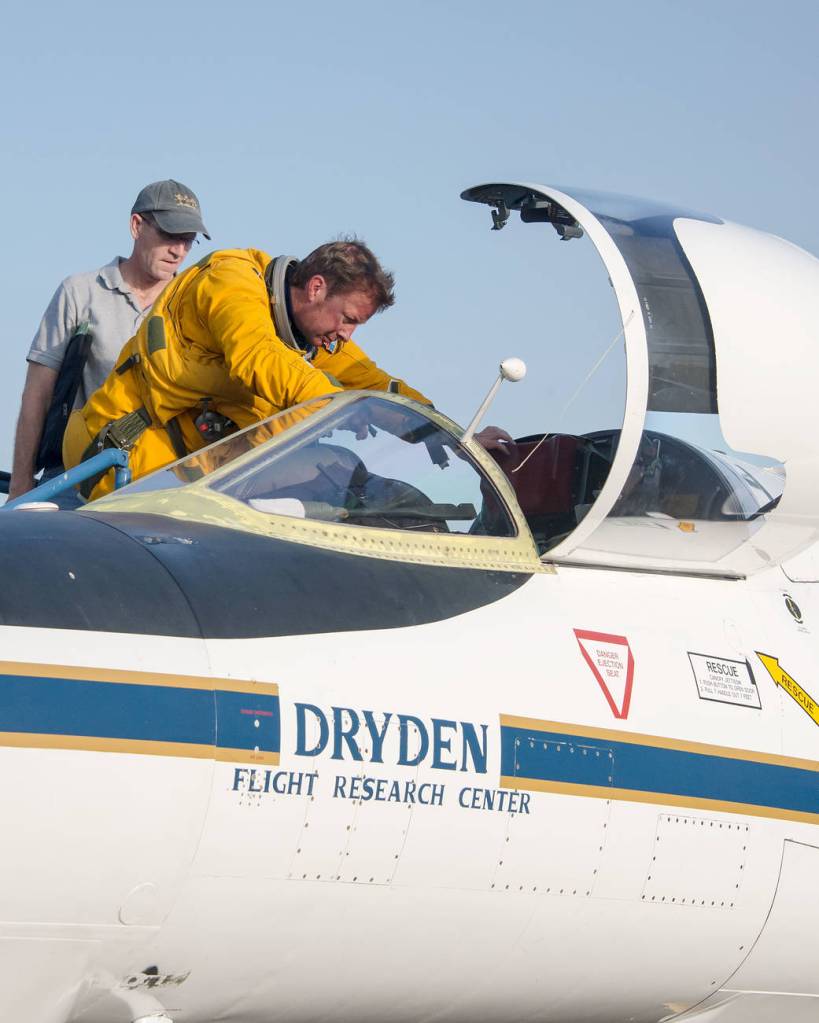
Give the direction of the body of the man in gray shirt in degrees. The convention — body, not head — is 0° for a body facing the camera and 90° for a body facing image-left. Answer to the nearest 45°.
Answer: approximately 315°

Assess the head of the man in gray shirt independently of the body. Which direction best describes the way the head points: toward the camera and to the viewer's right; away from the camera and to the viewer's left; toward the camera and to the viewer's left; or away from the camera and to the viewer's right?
toward the camera and to the viewer's right

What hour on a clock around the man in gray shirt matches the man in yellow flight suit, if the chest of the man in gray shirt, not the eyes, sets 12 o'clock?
The man in yellow flight suit is roughly at 1 o'clock from the man in gray shirt.
